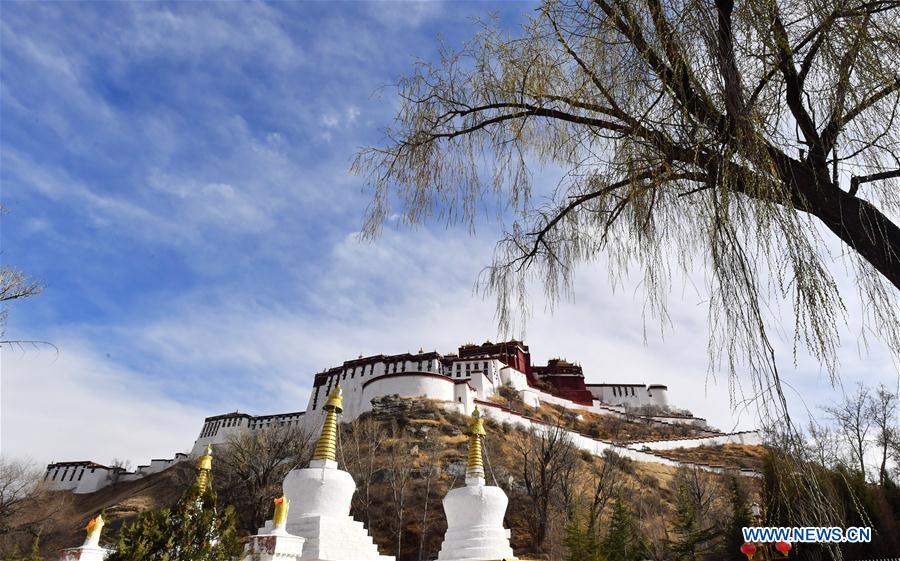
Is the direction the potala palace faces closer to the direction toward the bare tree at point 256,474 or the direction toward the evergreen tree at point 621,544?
the evergreen tree

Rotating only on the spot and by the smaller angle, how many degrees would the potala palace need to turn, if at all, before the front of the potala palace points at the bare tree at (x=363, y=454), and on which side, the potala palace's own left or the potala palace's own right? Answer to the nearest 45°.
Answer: approximately 45° to the potala palace's own right

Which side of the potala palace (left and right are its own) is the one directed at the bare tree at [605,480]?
front

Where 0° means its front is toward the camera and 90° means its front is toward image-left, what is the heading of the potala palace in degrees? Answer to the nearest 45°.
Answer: approximately 315°

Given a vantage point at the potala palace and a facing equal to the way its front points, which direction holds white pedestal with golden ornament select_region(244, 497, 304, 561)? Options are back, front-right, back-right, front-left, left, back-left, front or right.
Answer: front-right

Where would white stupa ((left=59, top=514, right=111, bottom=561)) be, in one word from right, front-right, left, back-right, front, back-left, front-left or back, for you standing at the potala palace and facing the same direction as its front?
front-right

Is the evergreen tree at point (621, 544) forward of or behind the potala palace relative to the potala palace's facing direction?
forward

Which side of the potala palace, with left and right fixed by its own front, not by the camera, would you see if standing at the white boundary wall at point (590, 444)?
front
